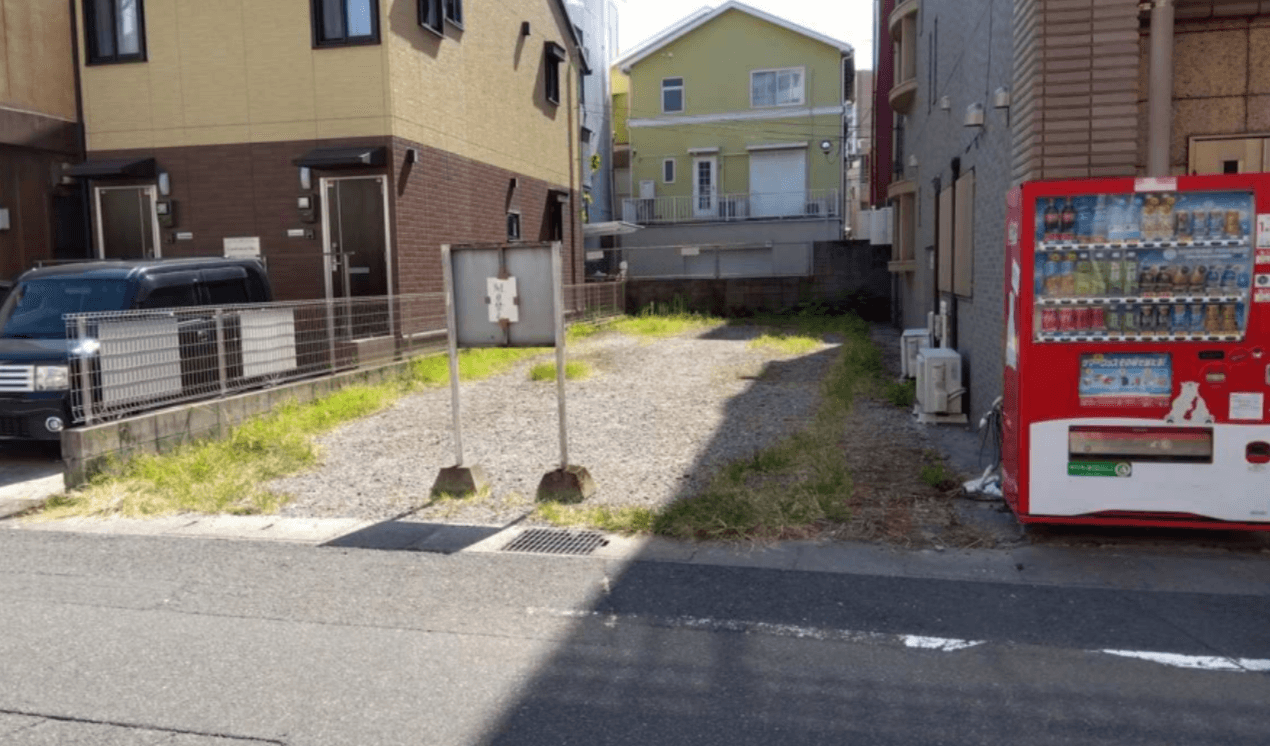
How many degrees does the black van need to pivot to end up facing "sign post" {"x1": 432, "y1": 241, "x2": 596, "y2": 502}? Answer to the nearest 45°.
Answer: approximately 90° to its left

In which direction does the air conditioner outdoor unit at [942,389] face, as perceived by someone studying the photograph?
facing to the left of the viewer

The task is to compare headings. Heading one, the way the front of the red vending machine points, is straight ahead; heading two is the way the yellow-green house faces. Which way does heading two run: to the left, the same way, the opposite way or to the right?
the same way

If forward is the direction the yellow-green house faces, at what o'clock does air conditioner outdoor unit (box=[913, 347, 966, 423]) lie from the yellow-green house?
The air conditioner outdoor unit is roughly at 12 o'clock from the yellow-green house.

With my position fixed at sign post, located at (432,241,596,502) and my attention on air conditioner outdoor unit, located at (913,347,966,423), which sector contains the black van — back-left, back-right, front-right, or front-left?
back-left

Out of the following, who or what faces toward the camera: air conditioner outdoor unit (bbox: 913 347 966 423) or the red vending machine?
the red vending machine

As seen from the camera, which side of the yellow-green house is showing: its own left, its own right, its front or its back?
front

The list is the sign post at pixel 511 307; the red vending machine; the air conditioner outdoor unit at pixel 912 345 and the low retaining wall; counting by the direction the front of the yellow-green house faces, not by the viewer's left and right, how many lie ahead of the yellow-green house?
4

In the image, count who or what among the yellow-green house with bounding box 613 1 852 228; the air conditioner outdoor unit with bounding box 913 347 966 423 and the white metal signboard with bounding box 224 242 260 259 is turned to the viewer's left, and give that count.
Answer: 1

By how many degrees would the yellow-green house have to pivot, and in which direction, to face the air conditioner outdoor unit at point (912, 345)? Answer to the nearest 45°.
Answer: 0° — it already faces it

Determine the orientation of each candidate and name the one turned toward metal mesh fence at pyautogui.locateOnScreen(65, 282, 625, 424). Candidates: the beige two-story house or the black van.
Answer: the beige two-story house

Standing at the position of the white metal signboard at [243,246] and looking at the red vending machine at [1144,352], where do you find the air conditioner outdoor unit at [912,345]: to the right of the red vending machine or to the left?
left

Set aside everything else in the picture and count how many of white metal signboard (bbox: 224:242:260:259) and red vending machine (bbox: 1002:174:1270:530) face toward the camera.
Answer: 2

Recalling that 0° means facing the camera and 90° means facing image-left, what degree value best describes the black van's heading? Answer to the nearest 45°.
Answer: approximately 45°

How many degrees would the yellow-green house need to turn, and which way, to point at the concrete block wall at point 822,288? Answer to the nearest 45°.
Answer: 0° — it already faces it

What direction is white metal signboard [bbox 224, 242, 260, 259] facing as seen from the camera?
toward the camera

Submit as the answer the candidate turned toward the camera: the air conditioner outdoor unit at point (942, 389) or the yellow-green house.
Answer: the yellow-green house

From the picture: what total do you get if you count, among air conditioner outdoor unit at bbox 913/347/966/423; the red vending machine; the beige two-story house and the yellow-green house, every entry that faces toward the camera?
3

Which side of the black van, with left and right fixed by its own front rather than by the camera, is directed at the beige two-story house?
back

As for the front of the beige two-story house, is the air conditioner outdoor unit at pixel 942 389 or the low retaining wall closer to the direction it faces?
the low retaining wall
